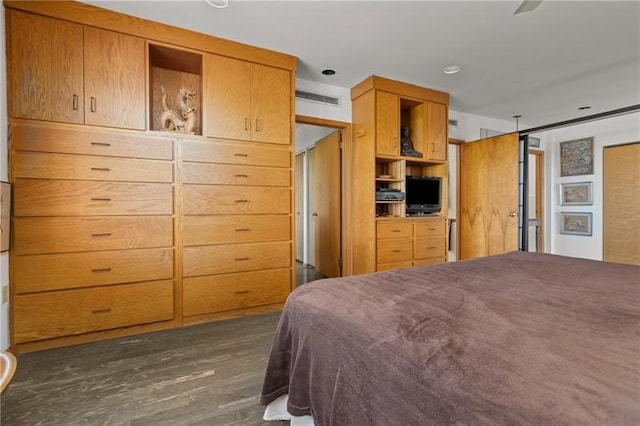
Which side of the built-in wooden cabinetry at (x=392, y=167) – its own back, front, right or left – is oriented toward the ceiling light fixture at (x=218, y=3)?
right

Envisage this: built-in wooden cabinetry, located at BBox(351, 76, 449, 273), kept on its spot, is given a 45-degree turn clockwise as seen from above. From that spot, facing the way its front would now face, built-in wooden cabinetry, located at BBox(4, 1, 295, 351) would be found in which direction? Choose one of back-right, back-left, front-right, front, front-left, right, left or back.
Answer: front-right

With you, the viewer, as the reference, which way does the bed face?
facing away from the viewer and to the left of the viewer

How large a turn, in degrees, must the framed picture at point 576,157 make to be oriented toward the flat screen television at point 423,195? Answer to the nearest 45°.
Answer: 0° — it already faces it

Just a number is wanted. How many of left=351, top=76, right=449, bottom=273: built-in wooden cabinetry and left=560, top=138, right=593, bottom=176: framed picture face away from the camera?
0

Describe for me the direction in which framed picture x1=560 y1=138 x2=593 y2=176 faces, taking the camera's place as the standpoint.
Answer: facing the viewer and to the left of the viewer

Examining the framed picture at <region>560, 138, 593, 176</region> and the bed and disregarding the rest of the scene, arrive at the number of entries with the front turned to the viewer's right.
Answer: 0

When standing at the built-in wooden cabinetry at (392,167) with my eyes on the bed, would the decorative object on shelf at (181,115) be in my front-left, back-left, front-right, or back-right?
front-right

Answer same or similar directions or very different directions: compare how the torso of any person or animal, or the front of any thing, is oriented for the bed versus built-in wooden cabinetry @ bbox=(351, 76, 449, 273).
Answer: very different directions

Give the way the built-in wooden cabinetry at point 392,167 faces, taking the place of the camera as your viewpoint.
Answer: facing the viewer and to the right of the viewer
